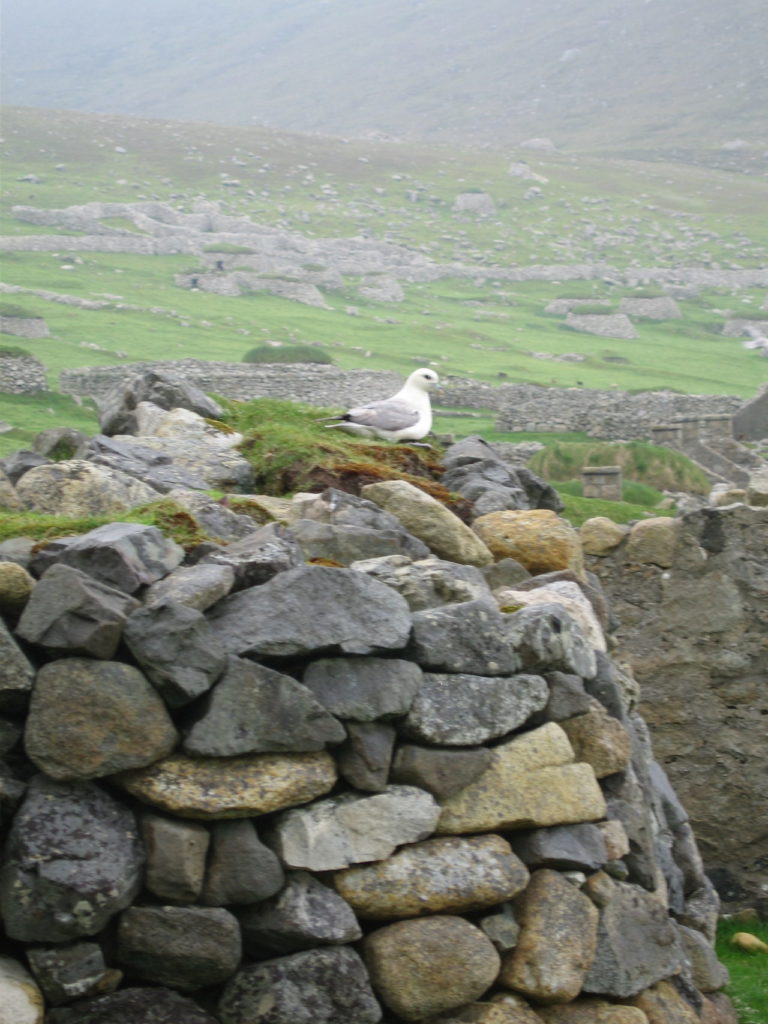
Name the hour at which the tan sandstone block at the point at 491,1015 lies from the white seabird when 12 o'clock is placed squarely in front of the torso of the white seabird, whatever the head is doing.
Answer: The tan sandstone block is roughly at 3 o'clock from the white seabird.

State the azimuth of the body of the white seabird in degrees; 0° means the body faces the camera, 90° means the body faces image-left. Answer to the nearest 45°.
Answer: approximately 270°

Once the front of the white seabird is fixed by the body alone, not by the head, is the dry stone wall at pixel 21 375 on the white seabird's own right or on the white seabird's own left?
on the white seabird's own left

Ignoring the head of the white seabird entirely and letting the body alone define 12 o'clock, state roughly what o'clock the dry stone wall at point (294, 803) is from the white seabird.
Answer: The dry stone wall is roughly at 3 o'clock from the white seabird.

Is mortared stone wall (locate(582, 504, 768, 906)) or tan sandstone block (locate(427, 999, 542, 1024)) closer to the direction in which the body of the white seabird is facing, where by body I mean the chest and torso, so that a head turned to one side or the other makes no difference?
the mortared stone wall
